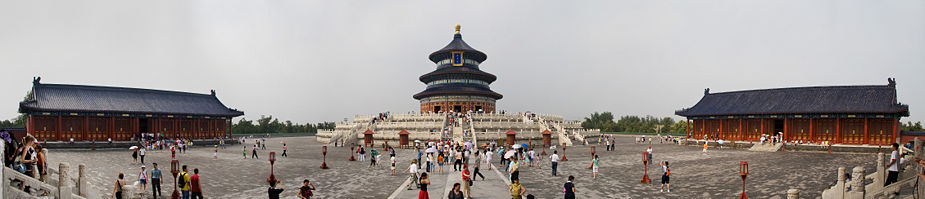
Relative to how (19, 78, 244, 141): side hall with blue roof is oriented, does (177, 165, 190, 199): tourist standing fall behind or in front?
in front

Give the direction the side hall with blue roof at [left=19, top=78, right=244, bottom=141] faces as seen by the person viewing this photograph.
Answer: facing the viewer and to the right of the viewer

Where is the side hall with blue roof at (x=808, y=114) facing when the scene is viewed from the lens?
facing the viewer and to the left of the viewer

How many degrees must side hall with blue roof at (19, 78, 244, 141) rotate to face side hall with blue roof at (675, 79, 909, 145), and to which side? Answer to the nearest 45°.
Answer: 0° — it already faces it

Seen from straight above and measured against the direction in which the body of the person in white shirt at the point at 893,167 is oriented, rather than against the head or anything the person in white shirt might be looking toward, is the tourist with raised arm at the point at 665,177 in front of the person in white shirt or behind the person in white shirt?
in front
